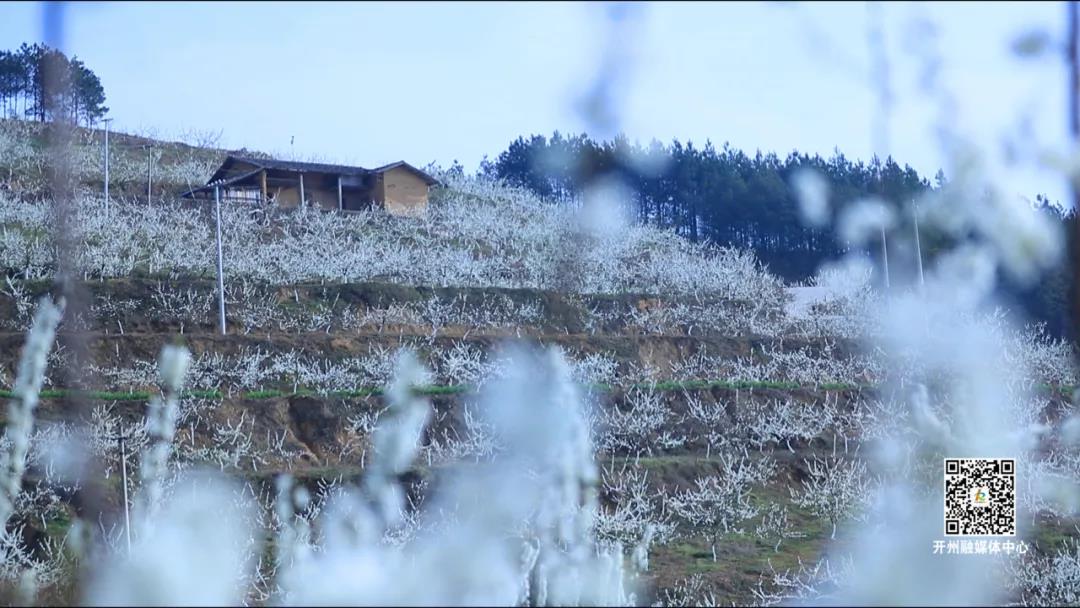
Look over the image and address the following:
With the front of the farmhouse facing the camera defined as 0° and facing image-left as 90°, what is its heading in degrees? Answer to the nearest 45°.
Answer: approximately 0°
